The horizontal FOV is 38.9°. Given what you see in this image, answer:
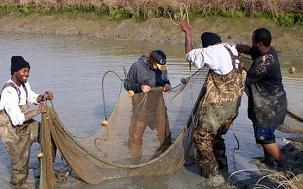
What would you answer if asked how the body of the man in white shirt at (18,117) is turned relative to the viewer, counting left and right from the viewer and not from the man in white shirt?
facing the viewer and to the right of the viewer

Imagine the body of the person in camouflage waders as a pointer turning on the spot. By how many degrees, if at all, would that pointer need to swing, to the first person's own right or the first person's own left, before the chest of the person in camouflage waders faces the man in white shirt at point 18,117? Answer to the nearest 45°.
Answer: approximately 45° to the first person's own left

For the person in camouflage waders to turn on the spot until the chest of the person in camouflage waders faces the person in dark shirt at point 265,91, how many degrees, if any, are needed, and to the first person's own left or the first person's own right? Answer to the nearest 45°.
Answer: approximately 90° to the first person's own right

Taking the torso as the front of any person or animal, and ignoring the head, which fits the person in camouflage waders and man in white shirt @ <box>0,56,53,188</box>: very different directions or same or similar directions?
very different directions

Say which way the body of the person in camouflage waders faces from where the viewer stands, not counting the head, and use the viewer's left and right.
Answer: facing away from the viewer and to the left of the viewer

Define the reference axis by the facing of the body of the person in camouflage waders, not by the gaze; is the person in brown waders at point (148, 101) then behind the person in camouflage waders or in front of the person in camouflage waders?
in front

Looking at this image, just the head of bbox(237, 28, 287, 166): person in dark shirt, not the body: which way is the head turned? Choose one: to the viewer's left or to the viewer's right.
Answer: to the viewer's left

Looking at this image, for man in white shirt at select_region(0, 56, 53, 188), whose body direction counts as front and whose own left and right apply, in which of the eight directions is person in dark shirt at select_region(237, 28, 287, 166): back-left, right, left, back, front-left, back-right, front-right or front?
front-left

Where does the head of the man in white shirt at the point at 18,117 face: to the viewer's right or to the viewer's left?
to the viewer's right
